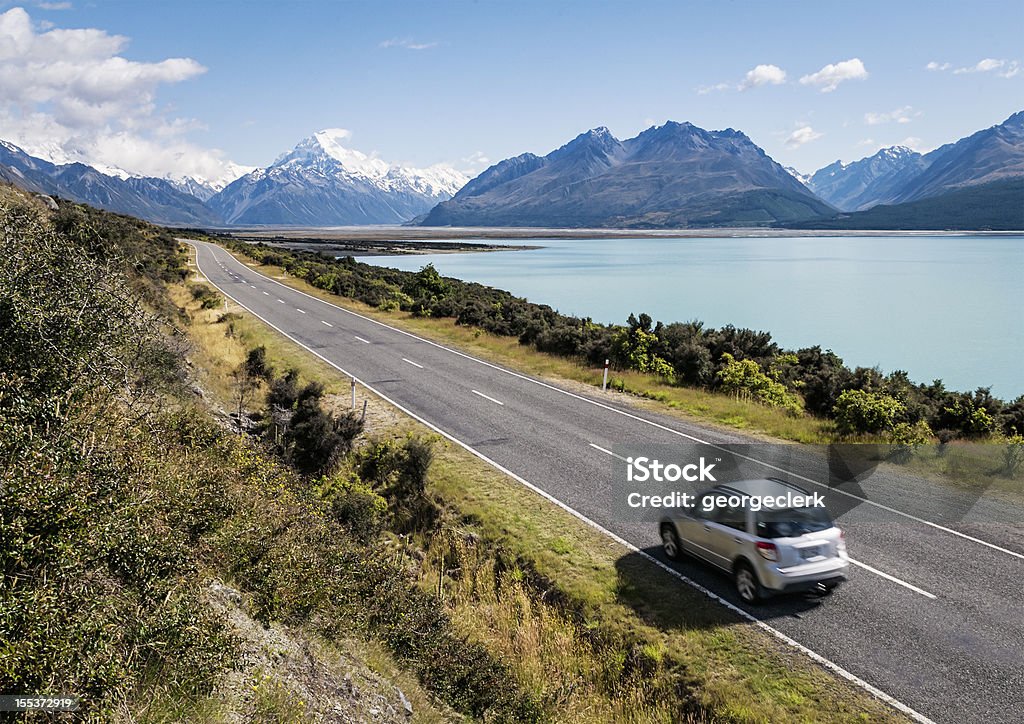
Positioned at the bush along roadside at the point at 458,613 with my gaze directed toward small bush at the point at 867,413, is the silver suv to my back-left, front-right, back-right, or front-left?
front-right

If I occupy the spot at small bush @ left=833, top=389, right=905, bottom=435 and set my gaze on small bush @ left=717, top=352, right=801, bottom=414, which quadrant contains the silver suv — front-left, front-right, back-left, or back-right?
back-left

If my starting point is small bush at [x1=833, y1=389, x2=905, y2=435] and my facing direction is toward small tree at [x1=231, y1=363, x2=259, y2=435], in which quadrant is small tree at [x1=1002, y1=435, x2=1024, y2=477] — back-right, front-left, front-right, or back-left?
back-left

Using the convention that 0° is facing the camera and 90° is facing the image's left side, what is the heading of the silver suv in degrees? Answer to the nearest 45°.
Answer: approximately 135°

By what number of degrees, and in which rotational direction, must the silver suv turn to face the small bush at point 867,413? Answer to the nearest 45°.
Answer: approximately 45° to its right

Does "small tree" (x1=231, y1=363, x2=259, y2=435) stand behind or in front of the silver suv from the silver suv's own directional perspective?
in front

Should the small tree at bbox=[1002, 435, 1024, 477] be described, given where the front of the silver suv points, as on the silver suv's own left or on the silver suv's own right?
on the silver suv's own right

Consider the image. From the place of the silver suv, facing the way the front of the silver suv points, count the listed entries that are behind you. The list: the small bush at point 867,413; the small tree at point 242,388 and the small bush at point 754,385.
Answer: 0

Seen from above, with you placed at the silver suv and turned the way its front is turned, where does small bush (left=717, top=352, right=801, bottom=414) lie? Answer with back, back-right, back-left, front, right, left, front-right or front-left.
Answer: front-right

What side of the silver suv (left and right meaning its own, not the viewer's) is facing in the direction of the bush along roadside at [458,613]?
left
